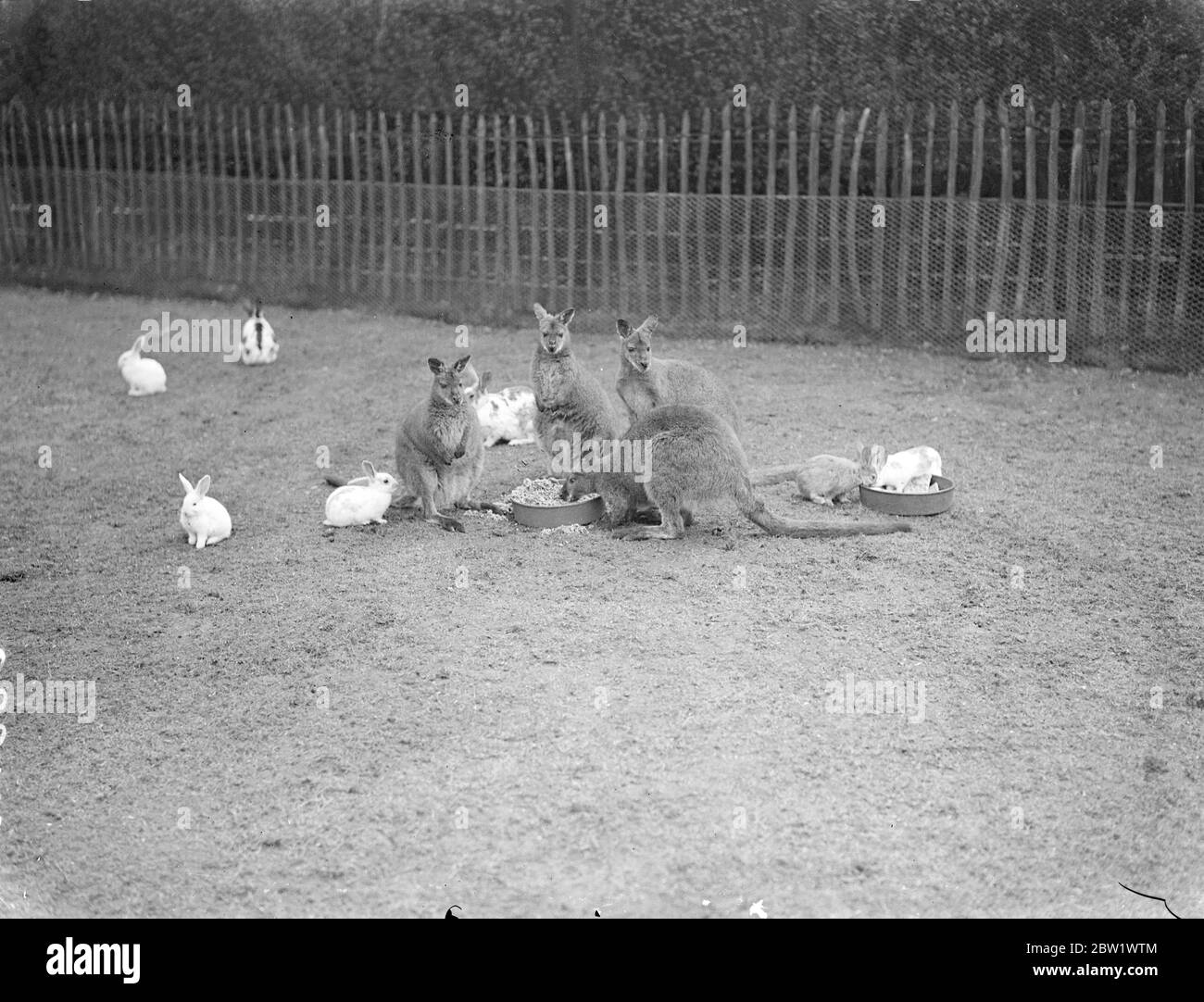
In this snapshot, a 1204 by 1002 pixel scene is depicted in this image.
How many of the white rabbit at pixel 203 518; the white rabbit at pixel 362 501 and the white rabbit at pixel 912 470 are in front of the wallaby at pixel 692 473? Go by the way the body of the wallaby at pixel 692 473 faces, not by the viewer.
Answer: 2

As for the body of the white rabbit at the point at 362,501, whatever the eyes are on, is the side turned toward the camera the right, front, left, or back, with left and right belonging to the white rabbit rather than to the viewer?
right

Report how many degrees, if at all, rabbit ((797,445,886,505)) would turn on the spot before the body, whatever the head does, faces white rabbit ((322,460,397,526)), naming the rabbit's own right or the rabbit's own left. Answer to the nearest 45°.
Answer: approximately 180°

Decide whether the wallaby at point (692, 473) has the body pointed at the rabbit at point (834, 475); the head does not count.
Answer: no

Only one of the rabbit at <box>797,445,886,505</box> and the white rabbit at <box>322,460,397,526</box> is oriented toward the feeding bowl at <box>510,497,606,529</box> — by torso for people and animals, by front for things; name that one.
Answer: the white rabbit

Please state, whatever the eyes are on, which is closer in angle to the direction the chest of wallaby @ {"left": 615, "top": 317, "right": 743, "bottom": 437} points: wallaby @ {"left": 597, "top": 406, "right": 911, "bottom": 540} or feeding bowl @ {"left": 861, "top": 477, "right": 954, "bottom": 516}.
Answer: the wallaby

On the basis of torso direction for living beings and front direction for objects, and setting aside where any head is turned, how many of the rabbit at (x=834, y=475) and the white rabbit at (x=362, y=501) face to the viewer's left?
0

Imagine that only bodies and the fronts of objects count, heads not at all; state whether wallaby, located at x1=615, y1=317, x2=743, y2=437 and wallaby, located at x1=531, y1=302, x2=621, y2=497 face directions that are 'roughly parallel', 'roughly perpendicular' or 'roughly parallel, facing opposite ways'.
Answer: roughly parallel

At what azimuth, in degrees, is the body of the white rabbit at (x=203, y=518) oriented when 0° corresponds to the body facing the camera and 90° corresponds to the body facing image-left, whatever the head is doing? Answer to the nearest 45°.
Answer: approximately 45°

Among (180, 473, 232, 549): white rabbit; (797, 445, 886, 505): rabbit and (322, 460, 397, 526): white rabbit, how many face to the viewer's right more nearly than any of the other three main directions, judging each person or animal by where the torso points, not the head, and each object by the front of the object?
2

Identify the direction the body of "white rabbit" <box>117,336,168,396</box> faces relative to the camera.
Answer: to the viewer's left

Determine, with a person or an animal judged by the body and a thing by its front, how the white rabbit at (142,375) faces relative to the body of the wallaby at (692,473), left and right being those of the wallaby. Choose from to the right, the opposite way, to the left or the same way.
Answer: the same way

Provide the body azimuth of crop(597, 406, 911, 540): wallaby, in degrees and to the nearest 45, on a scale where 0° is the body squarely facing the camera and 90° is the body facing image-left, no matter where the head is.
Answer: approximately 90°

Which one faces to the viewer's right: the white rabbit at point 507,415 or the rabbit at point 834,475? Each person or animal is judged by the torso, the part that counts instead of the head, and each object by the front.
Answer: the rabbit

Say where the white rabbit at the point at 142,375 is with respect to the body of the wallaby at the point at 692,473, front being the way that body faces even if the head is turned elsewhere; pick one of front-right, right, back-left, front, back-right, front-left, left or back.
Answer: front-right

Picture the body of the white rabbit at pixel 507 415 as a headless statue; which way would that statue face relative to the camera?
to the viewer's left
